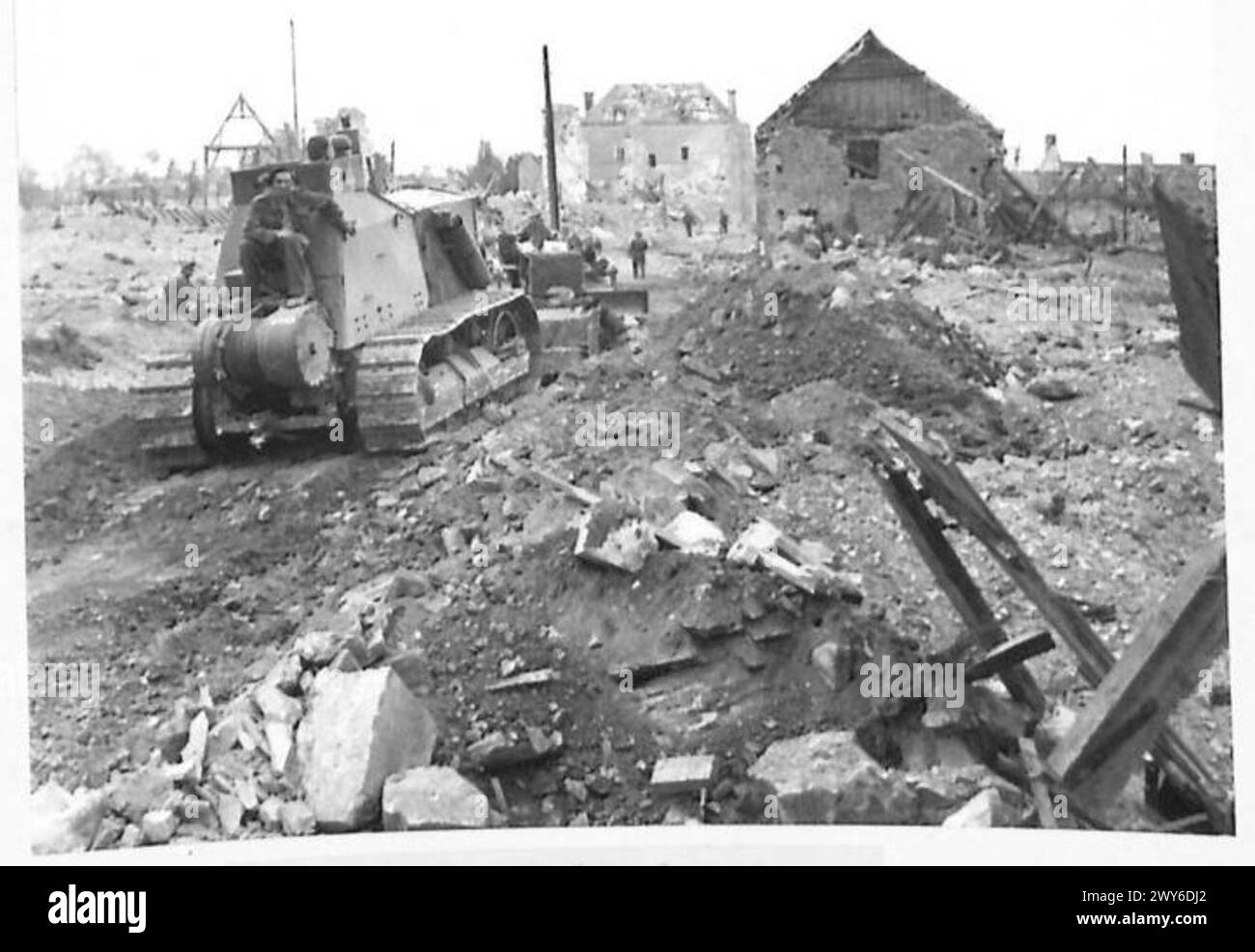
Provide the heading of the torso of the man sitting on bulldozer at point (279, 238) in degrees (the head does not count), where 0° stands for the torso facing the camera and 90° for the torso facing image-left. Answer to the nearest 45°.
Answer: approximately 315°

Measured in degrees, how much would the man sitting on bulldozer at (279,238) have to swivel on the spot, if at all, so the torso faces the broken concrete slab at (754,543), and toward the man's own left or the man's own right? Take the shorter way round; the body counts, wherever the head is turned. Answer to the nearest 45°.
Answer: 0° — they already face it

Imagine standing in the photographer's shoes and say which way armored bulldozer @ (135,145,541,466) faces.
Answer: facing away from the viewer and to the right of the viewer

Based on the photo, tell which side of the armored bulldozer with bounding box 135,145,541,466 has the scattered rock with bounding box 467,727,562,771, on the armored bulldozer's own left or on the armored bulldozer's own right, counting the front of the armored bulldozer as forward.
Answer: on the armored bulldozer's own right
